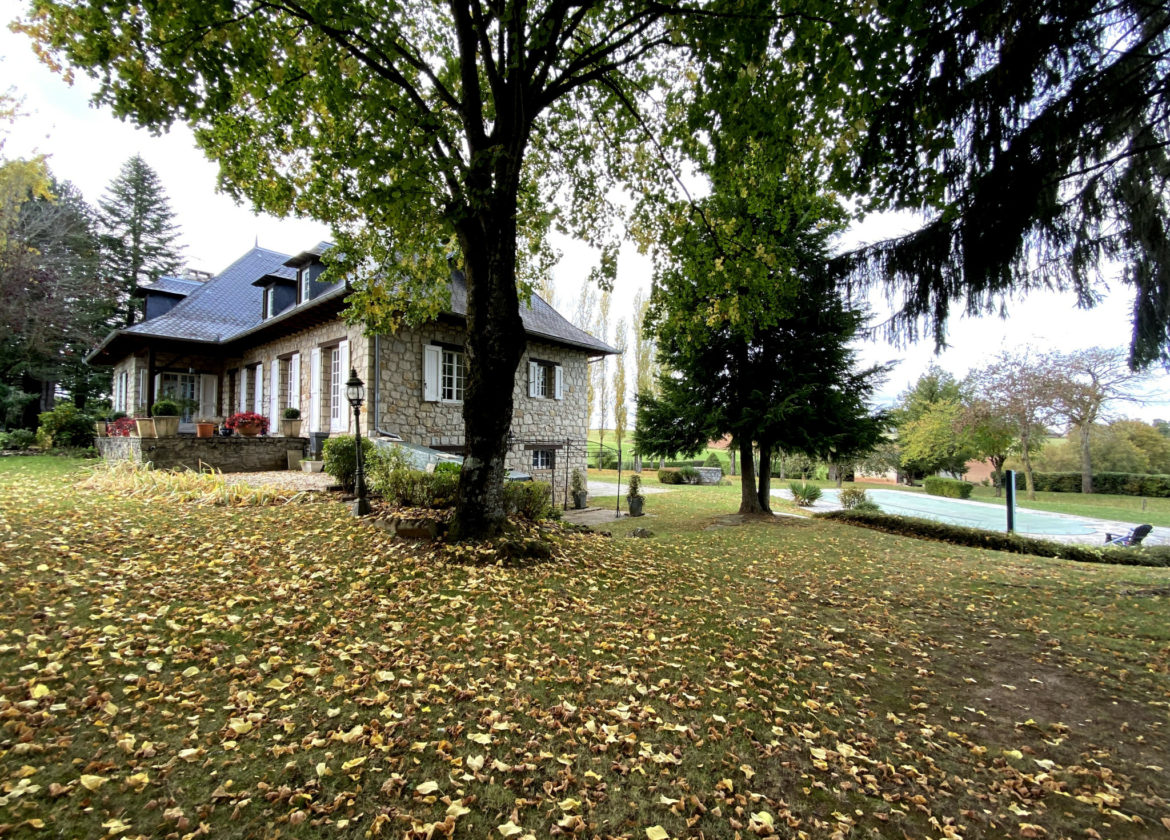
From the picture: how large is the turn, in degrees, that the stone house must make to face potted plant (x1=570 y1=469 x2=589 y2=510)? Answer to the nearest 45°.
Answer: approximately 135° to its left

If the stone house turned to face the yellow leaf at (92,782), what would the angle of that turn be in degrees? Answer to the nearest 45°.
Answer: approximately 45° to its left

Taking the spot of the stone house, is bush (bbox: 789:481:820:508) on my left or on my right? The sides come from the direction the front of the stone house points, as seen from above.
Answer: on my left

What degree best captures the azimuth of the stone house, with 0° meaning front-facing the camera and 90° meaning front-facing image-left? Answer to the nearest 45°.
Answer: approximately 45°

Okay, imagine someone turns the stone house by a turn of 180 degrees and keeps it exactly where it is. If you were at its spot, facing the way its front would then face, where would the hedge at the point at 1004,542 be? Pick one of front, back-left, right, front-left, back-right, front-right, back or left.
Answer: right

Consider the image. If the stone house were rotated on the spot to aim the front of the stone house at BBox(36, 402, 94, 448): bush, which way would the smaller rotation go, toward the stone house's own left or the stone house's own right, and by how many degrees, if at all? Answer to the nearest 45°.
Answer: approximately 90° to the stone house's own right

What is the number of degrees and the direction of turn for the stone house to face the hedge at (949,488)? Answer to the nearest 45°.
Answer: approximately 135° to its left

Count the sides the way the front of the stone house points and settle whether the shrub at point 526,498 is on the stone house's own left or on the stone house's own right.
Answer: on the stone house's own left
